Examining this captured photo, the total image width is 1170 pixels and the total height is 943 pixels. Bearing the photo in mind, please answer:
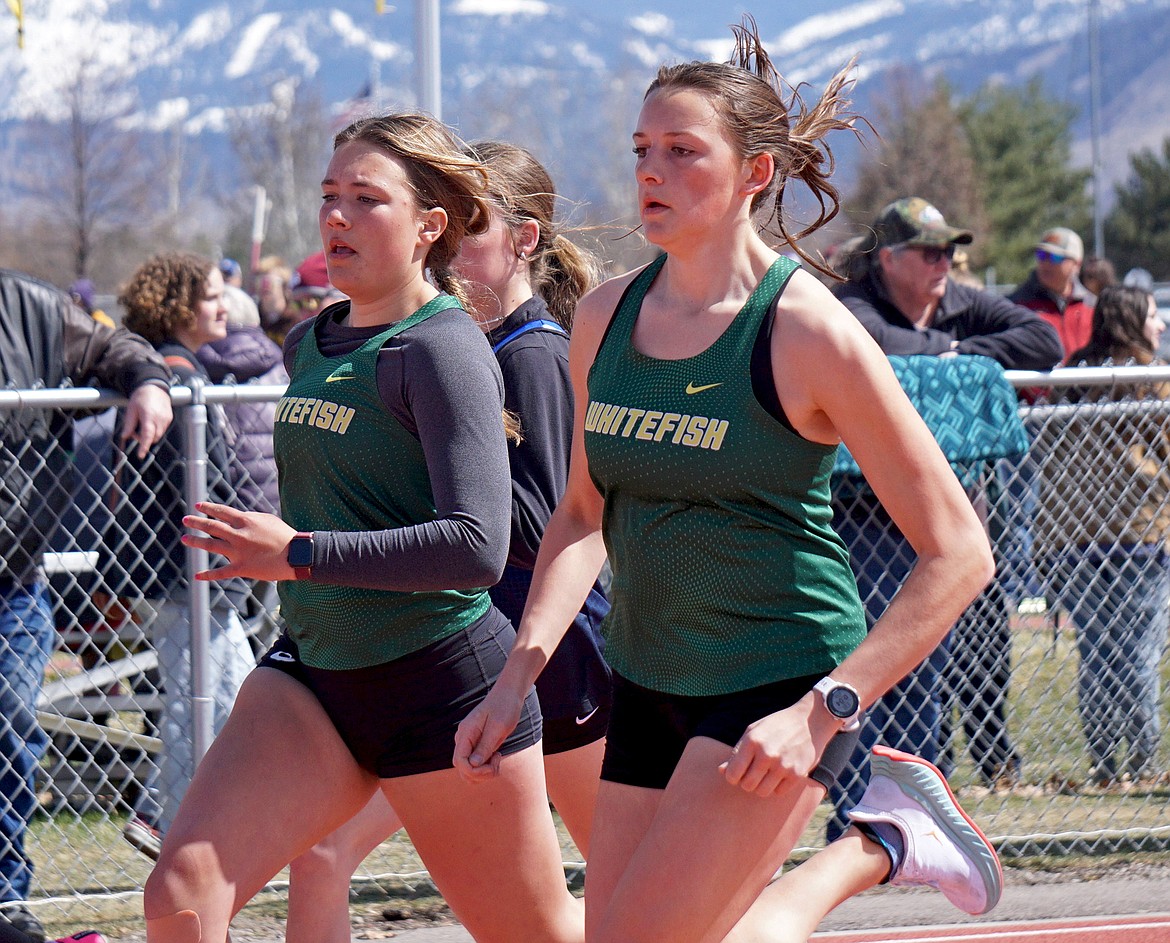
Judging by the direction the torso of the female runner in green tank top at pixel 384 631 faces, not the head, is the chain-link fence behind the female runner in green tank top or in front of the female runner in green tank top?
behind

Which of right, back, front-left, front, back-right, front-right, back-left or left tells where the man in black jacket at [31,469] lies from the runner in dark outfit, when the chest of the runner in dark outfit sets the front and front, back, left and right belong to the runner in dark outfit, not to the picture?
front-right

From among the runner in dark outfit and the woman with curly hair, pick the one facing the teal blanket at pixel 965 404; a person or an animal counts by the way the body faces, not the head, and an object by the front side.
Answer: the woman with curly hair

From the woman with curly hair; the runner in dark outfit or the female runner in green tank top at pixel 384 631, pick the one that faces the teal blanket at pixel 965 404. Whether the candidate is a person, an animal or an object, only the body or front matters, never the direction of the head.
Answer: the woman with curly hair

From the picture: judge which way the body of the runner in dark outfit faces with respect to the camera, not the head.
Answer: to the viewer's left

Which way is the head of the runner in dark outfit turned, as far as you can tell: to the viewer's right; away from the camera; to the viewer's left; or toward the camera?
to the viewer's left

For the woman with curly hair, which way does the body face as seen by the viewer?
to the viewer's right

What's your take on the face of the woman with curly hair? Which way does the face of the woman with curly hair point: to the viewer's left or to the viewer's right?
to the viewer's right

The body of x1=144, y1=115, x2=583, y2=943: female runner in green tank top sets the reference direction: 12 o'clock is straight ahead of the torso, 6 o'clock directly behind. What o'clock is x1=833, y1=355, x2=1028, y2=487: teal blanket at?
The teal blanket is roughly at 6 o'clock from the female runner in green tank top.

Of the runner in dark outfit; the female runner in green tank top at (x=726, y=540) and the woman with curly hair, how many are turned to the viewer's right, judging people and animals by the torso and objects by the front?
1

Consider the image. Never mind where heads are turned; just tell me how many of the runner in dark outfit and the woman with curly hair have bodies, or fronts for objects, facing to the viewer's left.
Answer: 1

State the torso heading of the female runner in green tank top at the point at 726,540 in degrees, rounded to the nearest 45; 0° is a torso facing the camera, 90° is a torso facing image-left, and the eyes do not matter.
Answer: approximately 45°
